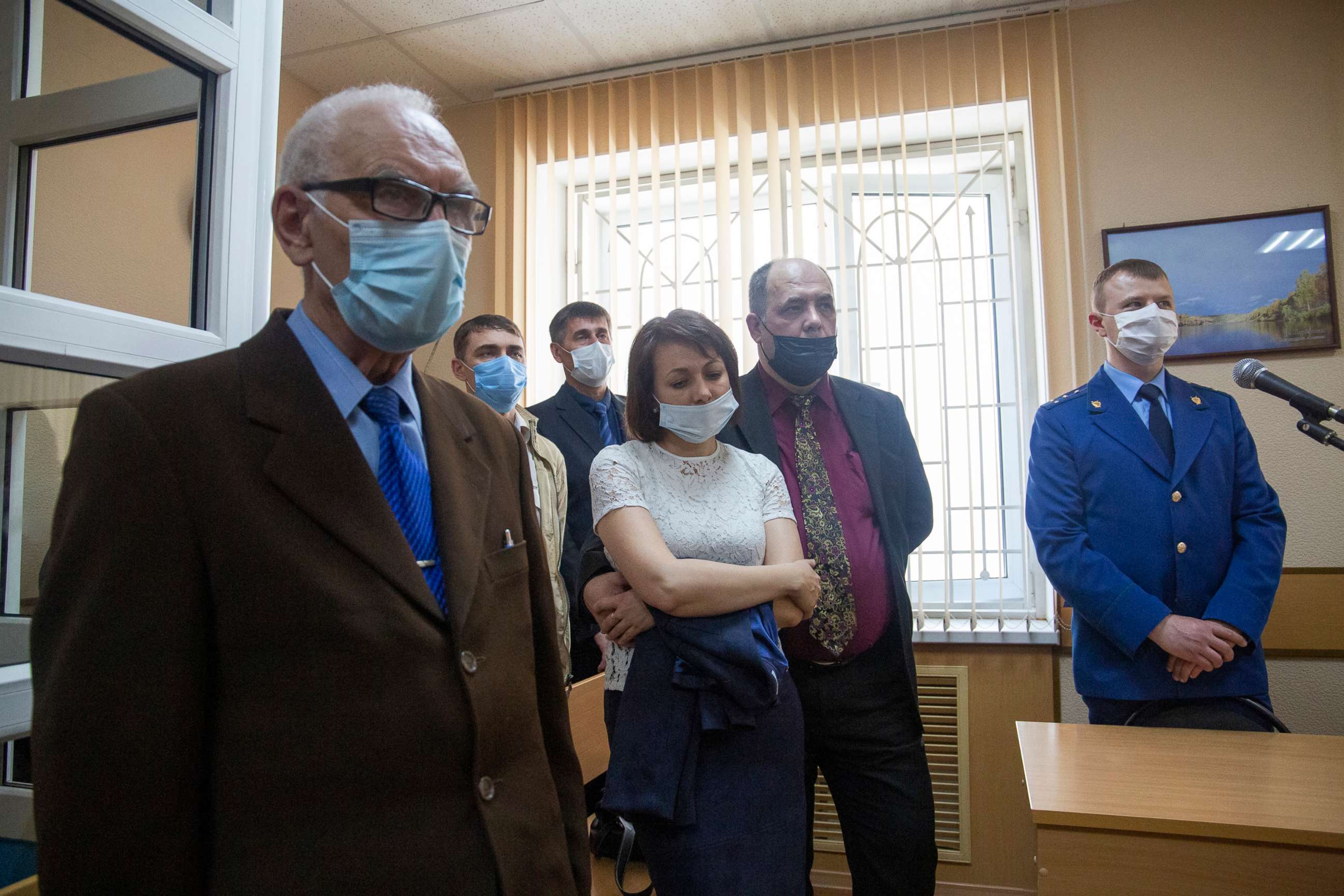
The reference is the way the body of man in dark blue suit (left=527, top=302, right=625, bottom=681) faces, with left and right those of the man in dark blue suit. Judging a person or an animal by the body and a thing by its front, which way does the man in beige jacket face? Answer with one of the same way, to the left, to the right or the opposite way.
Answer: the same way

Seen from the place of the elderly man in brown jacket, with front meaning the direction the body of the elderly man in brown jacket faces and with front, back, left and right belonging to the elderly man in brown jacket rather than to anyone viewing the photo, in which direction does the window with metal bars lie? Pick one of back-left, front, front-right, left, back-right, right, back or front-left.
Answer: left

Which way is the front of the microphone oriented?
to the viewer's left

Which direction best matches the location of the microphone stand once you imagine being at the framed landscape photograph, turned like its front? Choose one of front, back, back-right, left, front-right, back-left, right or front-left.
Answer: front

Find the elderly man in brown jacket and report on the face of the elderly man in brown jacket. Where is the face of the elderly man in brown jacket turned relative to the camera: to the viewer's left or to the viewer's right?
to the viewer's right

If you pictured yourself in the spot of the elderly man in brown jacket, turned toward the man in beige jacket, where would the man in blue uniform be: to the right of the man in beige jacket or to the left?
right

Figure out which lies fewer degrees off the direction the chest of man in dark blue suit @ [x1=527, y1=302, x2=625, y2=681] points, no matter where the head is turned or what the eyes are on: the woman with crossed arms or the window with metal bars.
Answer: the woman with crossed arms

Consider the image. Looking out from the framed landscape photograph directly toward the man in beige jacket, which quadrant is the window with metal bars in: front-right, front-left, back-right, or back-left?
front-right

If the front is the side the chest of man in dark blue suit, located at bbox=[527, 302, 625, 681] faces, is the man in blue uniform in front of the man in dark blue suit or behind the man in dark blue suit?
in front

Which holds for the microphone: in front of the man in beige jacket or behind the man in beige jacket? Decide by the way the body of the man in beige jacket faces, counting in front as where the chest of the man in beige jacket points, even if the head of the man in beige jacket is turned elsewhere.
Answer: in front

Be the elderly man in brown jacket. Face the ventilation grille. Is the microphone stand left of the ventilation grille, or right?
right

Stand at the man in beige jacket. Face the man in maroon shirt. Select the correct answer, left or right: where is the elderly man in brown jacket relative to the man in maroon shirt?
right

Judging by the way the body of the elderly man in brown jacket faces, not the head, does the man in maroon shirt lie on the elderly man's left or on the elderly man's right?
on the elderly man's left

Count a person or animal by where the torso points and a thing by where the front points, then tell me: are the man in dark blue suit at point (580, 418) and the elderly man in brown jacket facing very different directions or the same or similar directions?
same or similar directions

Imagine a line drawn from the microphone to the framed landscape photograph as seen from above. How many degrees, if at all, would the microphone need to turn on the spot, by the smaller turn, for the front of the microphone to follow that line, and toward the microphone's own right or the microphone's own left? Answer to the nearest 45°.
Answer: approximately 90° to the microphone's own right

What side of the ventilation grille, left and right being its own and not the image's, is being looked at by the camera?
front

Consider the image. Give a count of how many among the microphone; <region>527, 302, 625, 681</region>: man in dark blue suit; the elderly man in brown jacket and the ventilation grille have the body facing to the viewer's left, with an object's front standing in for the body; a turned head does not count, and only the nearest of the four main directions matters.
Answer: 1

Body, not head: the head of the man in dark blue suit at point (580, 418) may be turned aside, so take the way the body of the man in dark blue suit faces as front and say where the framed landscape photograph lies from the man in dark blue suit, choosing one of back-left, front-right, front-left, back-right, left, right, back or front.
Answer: front-left
